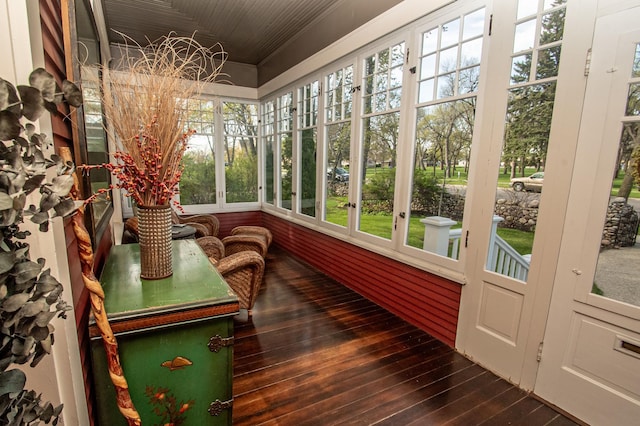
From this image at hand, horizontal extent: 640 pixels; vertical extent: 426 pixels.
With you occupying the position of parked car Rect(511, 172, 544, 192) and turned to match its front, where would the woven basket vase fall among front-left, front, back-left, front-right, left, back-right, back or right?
front-left

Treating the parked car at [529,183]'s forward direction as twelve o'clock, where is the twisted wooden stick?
The twisted wooden stick is roughly at 10 o'clock from the parked car.

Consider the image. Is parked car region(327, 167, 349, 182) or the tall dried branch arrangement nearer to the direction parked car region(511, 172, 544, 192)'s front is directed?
the parked car

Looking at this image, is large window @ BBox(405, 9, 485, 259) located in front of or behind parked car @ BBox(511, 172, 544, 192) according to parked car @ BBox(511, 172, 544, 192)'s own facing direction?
in front

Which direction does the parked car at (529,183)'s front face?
to the viewer's left

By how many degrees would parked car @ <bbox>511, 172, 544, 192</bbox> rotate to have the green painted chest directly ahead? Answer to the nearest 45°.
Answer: approximately 45° to its left

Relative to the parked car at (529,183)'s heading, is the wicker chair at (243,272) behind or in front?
in front
